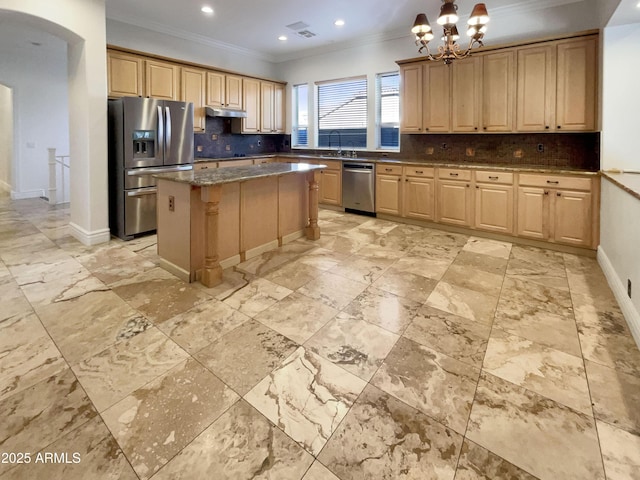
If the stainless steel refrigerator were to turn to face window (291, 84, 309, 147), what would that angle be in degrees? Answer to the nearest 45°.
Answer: approximately 90° to its left

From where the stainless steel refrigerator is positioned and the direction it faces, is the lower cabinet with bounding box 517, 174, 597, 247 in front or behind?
in front

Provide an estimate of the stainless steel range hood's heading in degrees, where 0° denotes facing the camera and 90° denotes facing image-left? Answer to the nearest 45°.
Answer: approximately 315°

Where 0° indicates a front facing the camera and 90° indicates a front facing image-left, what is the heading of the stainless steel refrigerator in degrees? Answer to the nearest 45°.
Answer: approximately 315°

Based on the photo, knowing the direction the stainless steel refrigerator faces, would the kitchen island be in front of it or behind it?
in front

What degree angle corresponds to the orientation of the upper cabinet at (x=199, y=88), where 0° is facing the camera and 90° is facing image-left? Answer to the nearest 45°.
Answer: approximately 315°

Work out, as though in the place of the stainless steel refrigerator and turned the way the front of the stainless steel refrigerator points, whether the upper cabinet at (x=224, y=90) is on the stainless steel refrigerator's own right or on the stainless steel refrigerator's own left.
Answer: on the stainless steel refrigerator's own left
